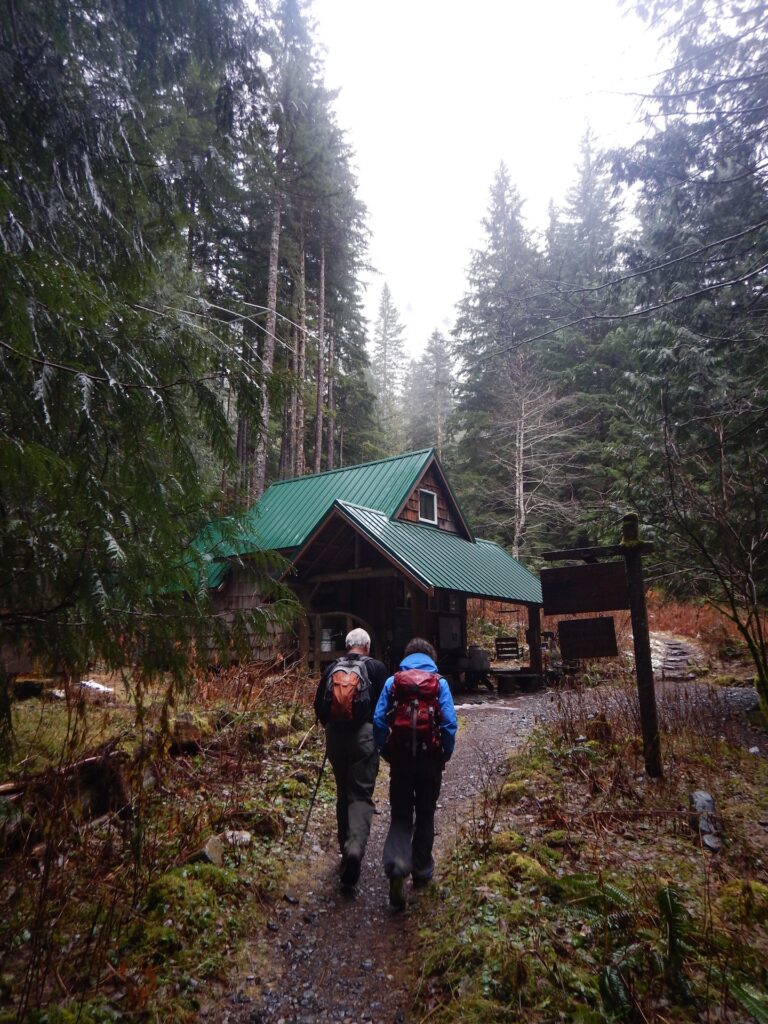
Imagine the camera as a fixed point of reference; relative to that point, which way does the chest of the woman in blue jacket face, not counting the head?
away from the camera

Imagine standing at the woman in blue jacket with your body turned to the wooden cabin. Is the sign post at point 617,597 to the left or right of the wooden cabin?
right

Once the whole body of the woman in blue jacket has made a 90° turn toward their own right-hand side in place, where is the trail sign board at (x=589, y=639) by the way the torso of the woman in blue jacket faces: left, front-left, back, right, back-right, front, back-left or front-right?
front-left

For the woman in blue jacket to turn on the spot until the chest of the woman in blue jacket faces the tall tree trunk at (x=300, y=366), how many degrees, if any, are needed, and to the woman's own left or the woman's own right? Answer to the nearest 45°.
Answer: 0° — they already face it

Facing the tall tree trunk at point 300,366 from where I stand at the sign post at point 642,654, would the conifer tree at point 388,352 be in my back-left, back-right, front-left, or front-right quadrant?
front-right

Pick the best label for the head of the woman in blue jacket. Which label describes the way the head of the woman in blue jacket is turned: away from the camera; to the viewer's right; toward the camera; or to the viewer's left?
away from the camera

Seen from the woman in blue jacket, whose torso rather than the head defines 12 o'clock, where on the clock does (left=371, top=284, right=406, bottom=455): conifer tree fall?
The conifer tree is roughly at 12 o'clock from the woman in blue jacket.

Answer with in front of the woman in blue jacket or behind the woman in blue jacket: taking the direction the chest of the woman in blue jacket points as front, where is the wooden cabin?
in front

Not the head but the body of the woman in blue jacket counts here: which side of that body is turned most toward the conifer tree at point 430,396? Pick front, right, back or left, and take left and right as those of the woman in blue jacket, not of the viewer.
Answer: front

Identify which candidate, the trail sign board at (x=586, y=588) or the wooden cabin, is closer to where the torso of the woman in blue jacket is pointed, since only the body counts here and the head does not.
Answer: the wooden cabin

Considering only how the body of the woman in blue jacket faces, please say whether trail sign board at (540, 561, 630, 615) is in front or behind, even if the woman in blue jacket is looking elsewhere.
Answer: in front

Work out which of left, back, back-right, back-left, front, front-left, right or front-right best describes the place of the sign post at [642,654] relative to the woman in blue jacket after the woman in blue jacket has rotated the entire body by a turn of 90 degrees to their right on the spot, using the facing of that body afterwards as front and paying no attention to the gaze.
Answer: front-left
